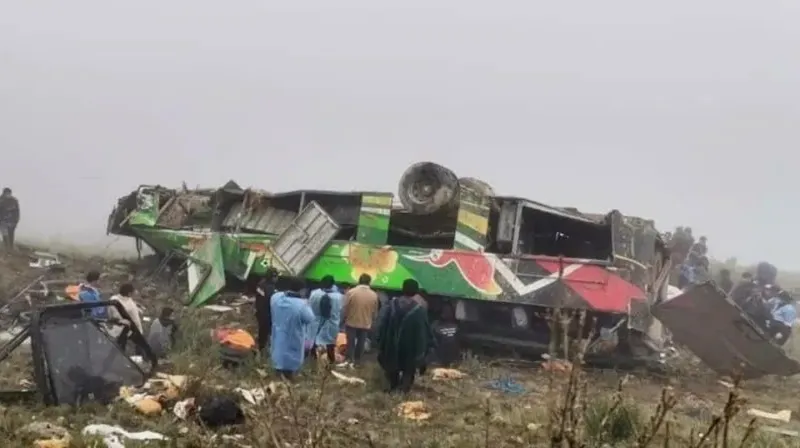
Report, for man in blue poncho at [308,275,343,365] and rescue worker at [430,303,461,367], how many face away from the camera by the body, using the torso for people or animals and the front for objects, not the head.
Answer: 2

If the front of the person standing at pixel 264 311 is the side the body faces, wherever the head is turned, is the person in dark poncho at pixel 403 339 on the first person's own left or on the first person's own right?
on the first person's own right

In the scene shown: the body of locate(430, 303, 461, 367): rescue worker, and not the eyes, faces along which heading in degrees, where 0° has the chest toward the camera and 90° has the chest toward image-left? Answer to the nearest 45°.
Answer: approximately 180°

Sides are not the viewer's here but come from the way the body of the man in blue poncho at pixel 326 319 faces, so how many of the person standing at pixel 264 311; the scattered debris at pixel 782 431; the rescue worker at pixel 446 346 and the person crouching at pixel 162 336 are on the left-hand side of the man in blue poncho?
2

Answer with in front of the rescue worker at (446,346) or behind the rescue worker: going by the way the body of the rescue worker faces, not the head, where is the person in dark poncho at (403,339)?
behind

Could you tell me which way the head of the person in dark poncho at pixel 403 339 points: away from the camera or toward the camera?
away from the camera

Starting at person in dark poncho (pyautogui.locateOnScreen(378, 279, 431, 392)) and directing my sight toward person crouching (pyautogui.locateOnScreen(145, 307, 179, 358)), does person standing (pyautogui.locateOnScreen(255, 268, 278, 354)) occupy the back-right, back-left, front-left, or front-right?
front-right

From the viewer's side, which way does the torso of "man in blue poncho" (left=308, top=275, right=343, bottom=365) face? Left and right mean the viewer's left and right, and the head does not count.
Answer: facing away from the viewer
